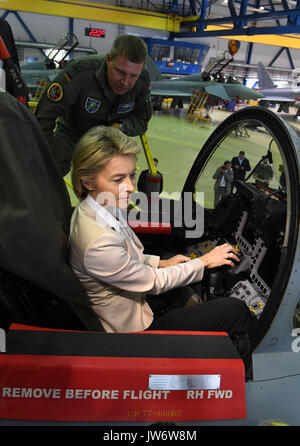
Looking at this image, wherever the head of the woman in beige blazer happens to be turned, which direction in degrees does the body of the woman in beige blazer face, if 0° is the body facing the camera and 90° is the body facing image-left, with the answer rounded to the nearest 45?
approximately 270°

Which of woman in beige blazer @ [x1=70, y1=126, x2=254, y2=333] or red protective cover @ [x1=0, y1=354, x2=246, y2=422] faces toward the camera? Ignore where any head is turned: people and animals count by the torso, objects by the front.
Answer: the red protective cover

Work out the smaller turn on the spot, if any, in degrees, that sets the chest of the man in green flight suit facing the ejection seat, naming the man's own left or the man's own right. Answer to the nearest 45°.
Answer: approximately 45° to the man's own right

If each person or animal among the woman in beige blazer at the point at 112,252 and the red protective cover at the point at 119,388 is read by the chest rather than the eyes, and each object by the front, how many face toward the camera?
1

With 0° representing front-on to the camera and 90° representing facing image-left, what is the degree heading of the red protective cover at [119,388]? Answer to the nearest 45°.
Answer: approximately 0°

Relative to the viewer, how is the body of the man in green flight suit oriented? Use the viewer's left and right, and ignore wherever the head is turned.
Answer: facing the viewer and to the right of the viewer

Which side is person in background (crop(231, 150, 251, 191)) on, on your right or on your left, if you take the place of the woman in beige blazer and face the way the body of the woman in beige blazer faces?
on your left
